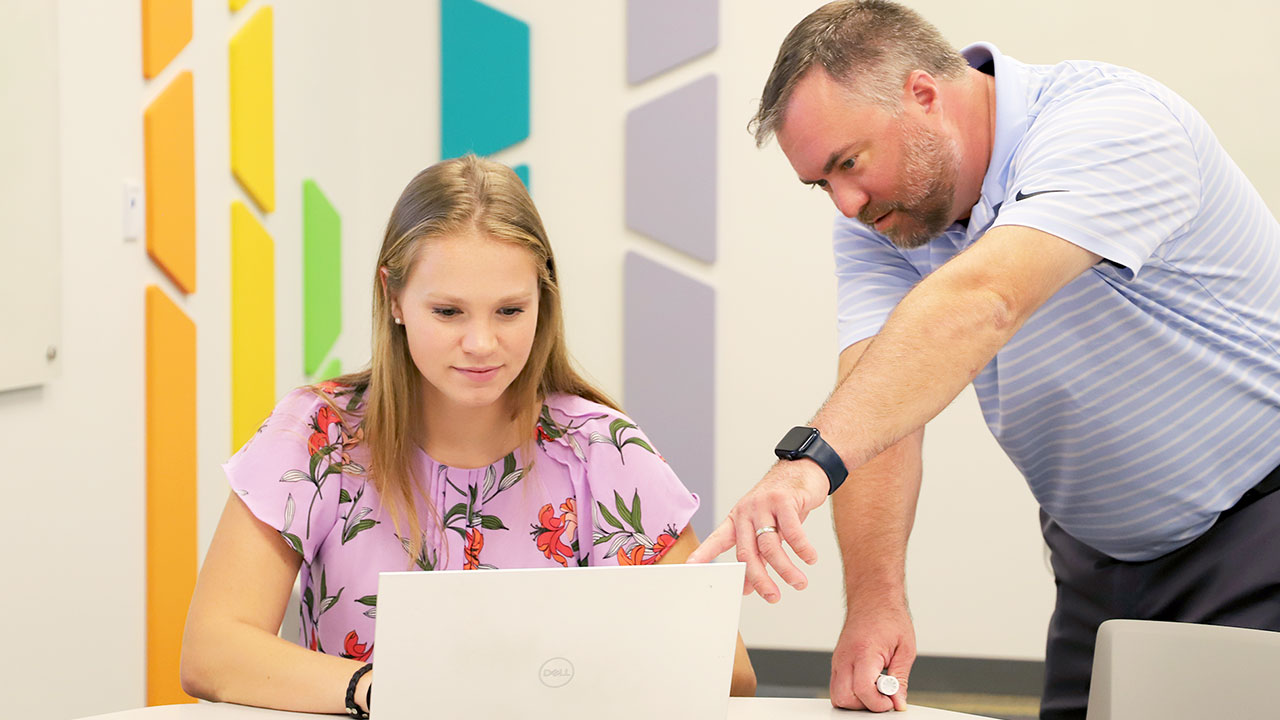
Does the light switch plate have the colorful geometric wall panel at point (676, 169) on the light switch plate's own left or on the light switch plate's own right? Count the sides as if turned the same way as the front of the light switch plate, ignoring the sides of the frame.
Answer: on the light switch plate's own left

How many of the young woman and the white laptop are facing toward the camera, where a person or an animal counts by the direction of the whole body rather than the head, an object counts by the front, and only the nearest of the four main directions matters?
1

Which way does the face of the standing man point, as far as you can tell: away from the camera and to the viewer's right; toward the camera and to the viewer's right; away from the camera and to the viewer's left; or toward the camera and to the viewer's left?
toward the camera and to the viewer's left

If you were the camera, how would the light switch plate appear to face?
facing the viewer and to the right of the viewer

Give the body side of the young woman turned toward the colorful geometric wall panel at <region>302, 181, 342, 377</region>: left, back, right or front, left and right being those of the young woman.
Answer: back

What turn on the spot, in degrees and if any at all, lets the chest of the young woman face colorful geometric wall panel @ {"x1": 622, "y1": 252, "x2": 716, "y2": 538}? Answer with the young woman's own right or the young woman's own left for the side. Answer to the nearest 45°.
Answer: approximately 180°

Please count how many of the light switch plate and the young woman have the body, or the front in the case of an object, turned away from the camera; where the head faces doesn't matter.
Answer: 0

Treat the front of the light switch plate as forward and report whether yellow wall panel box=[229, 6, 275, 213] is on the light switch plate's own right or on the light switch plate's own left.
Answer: on the light switch plate's own left

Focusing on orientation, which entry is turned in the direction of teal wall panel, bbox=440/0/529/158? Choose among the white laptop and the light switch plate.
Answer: the white laptop

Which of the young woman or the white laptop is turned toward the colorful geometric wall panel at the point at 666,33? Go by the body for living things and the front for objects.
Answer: the white laptop

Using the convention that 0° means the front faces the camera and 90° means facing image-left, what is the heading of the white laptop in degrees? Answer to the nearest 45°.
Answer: approximately 180°

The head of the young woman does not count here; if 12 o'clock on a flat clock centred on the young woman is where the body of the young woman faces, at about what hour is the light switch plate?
The light switch plate is roughly at 5 o'clock from the young woman.

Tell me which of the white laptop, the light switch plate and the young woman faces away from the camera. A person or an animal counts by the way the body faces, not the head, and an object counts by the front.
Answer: the white laptop

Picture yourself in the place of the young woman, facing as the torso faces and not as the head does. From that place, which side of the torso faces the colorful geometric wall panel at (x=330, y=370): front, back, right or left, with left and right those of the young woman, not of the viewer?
back

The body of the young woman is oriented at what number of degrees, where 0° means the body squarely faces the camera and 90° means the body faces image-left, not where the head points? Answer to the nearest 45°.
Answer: approximately 0°

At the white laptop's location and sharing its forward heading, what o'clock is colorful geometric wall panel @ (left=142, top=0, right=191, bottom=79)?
The colorful geometric wall panel is roughly at 11 o'clock from the white laptop.

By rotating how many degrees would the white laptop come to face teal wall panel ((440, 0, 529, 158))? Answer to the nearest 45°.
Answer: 0° — it already faces it
